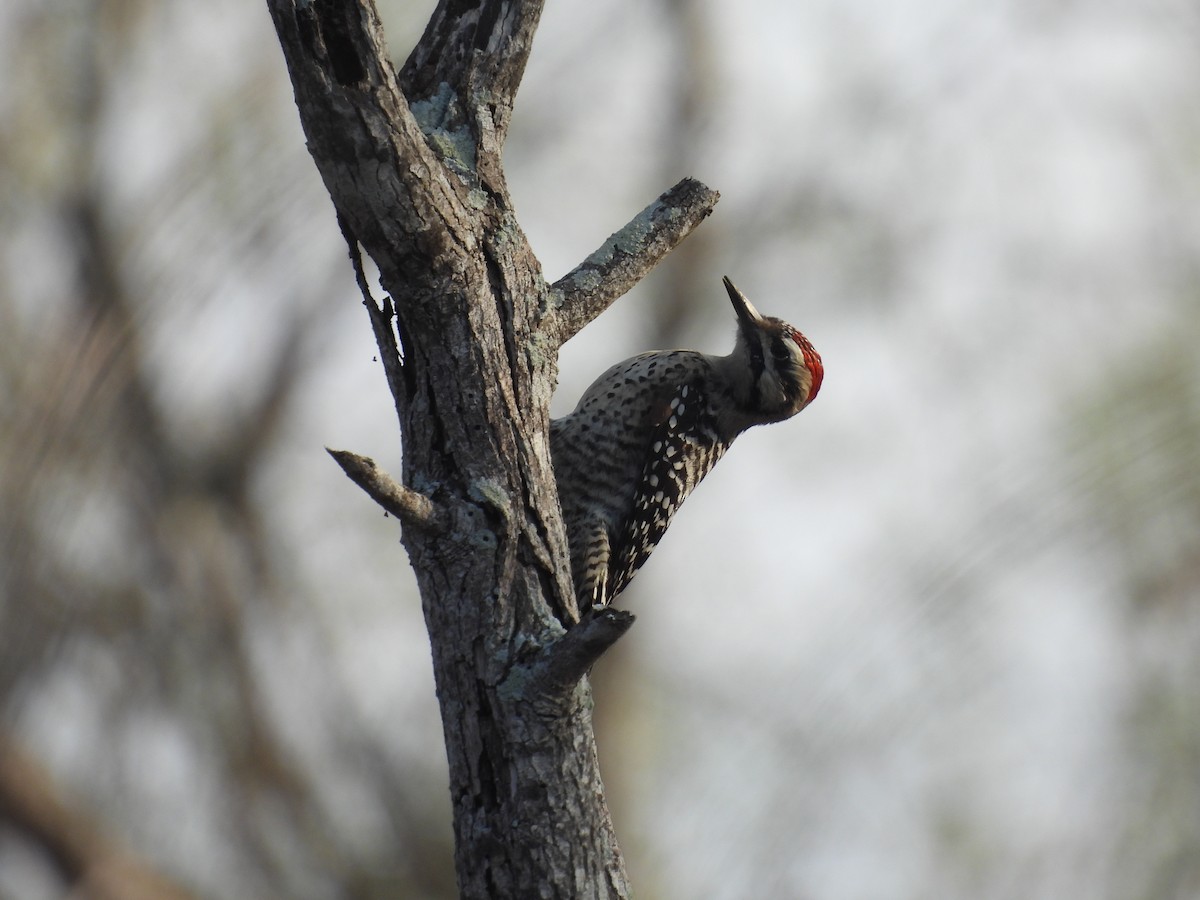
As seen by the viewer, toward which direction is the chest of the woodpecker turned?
to the viewer's left
